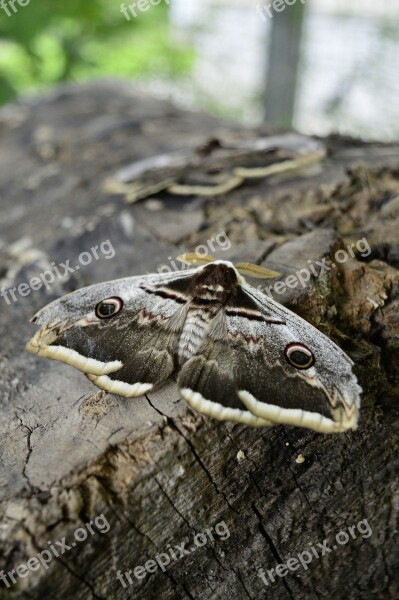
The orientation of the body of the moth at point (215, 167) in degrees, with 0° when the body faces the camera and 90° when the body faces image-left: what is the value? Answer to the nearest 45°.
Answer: approximately 180°

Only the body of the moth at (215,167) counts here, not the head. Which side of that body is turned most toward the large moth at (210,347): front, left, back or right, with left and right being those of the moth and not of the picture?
back

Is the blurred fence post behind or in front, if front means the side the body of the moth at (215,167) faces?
in front

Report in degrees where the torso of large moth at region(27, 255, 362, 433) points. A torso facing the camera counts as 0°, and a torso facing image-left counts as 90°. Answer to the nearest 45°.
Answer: approximately 180°

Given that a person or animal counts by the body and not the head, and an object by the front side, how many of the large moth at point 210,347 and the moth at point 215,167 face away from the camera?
2

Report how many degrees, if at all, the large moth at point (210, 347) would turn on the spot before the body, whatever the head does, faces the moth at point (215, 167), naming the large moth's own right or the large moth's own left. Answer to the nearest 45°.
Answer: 0° — it already faces it
